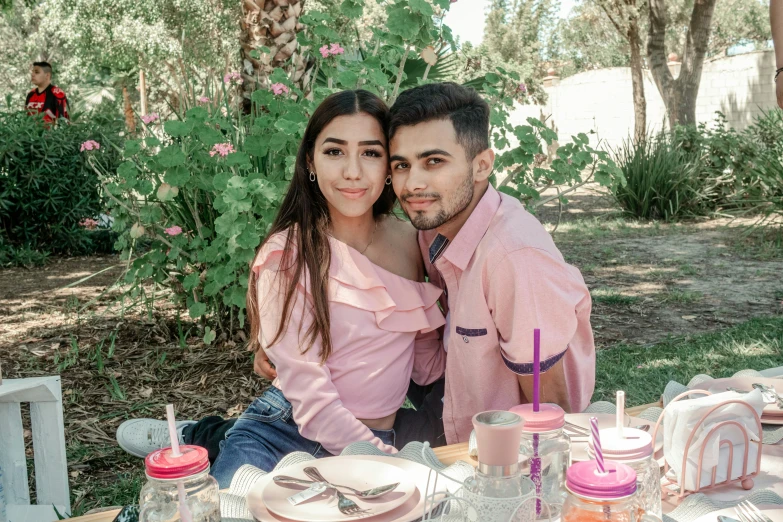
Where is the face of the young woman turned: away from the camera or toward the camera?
toward the camera

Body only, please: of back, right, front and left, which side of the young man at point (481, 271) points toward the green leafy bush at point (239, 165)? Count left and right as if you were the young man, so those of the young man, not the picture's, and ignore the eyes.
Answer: right

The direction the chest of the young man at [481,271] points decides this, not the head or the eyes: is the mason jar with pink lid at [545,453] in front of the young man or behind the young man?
in front

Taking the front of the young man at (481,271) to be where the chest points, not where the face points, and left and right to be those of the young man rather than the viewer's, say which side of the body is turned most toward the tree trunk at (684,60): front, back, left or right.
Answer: back

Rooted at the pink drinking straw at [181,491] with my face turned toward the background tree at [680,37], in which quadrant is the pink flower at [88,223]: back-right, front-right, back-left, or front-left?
front-left

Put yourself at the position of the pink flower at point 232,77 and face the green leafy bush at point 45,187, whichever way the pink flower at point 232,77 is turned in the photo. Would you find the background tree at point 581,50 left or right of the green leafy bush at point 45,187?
right

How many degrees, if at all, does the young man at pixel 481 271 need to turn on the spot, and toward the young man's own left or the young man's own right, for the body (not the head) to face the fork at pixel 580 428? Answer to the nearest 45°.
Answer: approximately 45° to the young man's own left

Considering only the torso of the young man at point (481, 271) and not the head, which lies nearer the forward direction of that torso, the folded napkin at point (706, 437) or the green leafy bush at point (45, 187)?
the folded napkin

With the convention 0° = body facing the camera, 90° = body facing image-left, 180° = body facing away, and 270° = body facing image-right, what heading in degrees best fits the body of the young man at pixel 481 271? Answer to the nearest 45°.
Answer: approximately 45°

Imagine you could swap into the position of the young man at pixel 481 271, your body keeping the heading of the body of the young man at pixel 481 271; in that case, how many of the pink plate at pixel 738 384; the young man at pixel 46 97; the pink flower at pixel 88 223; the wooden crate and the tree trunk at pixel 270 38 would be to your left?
1

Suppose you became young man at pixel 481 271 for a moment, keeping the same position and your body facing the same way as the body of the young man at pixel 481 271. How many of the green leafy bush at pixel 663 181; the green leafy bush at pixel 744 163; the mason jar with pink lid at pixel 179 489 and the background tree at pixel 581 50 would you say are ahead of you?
1

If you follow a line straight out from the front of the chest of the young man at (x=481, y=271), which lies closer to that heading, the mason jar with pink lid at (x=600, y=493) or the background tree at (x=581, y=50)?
the mason jar with pink lid

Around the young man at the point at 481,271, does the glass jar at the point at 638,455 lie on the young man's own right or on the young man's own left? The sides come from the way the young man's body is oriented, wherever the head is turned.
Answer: on the young man's own left

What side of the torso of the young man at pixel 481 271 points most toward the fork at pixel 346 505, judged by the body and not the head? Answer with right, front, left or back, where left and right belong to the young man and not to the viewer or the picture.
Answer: front
